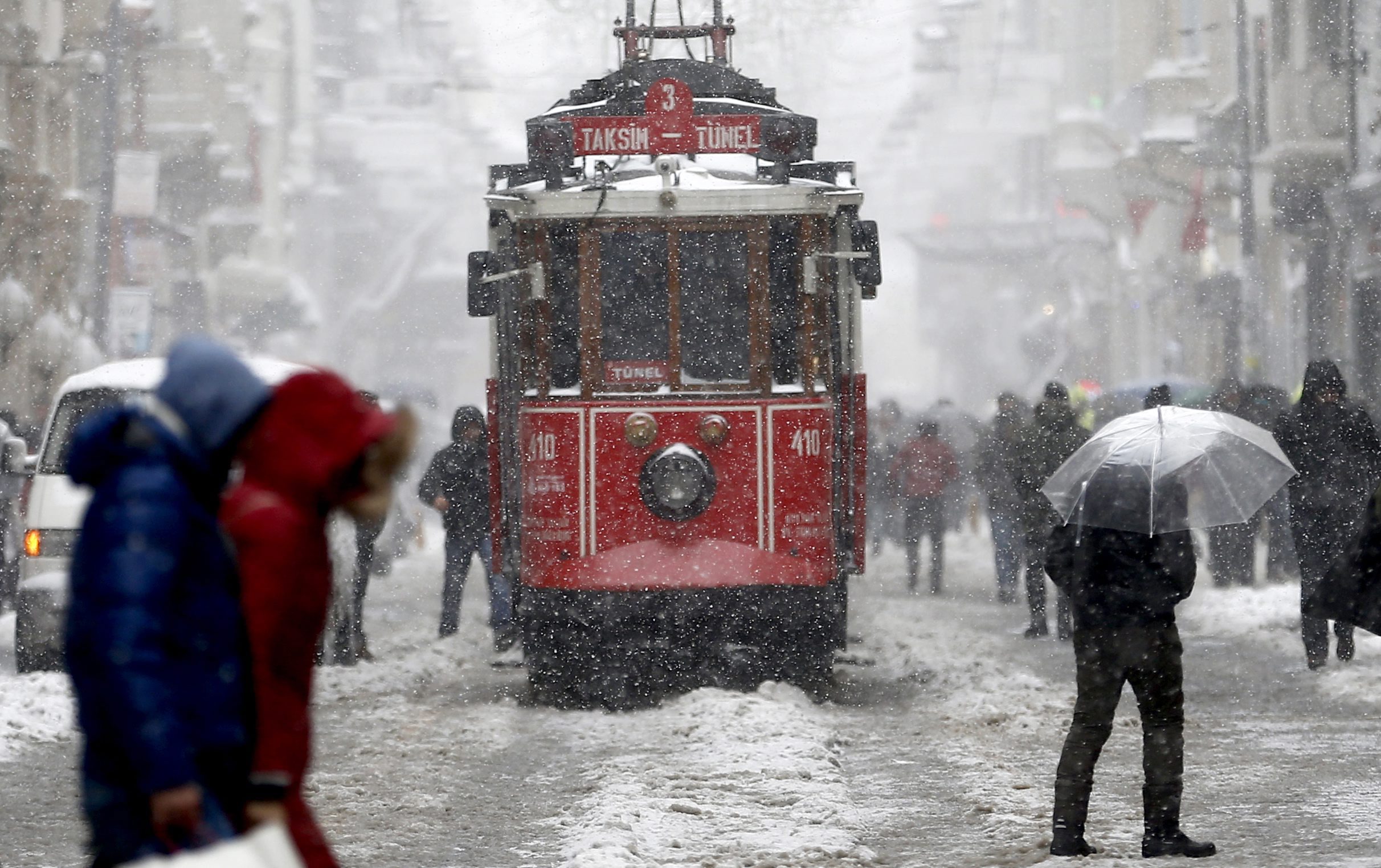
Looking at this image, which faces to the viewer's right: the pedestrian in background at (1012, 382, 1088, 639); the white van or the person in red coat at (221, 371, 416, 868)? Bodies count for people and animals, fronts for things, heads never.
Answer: the person in red coat

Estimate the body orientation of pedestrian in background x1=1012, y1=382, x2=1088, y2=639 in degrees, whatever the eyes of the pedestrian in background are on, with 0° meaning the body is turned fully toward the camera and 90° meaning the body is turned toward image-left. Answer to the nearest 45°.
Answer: approximately 0°

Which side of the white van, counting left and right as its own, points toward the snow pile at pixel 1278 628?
left

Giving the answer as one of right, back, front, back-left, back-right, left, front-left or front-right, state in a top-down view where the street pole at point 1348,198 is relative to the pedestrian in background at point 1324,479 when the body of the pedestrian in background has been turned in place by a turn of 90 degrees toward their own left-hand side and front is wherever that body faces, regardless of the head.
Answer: left

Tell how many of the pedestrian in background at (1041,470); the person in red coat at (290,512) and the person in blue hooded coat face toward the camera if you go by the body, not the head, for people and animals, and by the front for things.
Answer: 1

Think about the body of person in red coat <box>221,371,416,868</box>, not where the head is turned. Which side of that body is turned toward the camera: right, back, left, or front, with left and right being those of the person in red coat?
right

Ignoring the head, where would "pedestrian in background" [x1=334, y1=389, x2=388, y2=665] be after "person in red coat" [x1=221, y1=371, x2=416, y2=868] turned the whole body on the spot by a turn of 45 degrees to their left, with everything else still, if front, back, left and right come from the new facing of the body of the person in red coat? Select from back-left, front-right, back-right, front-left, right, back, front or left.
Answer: front-left

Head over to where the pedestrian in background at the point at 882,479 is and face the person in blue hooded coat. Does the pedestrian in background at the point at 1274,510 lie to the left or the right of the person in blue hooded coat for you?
left
